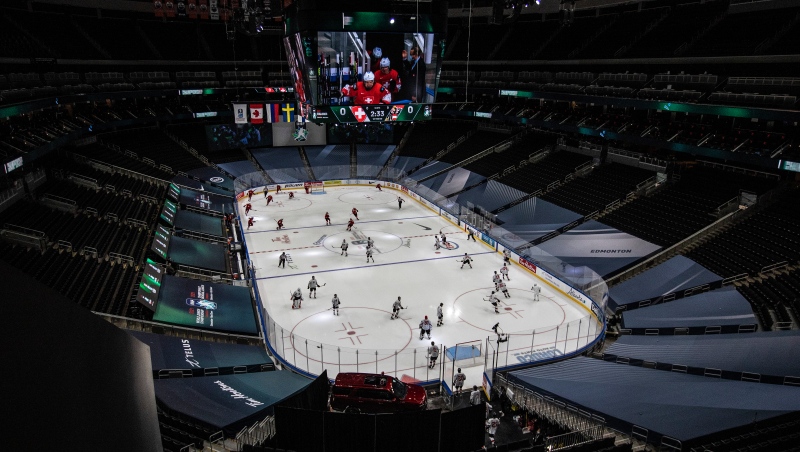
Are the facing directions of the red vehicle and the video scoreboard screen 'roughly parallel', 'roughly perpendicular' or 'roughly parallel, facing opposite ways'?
roughly perpendicular

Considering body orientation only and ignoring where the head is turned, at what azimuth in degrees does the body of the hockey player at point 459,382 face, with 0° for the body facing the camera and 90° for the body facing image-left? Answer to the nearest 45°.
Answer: approximately 180°

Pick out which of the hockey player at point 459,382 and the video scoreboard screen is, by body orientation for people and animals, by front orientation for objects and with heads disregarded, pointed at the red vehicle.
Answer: the video scoreboard screen

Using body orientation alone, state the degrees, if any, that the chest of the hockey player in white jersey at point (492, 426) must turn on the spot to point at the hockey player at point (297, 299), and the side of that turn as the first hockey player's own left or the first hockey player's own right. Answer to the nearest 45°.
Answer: approximately 45° to the first hockey player's own left

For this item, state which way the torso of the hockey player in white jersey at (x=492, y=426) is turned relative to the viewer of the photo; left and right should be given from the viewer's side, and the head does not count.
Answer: facing away from the viewer

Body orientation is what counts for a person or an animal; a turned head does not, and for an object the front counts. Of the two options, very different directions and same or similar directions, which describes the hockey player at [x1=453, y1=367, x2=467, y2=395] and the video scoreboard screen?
very different directions
